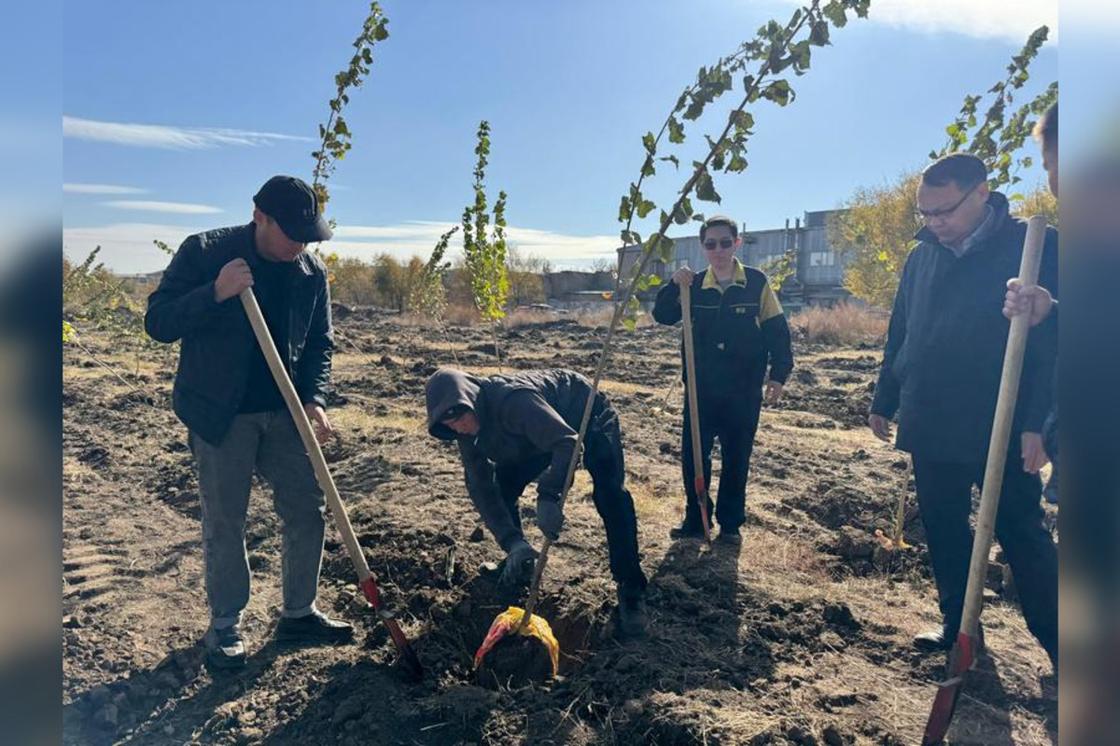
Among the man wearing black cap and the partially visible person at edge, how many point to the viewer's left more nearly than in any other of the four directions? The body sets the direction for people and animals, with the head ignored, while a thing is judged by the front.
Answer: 1

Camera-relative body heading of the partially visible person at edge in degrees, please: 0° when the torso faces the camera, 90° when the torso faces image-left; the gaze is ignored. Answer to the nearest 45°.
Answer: approximately 90°

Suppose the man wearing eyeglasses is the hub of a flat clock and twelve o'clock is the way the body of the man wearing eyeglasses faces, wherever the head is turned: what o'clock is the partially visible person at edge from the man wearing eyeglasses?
The partially visible person at edge is roughly at 10 o'clock from the man wearing eyeglasses.

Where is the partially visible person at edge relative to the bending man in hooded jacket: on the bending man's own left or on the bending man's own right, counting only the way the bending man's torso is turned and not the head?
on the bending man's own left

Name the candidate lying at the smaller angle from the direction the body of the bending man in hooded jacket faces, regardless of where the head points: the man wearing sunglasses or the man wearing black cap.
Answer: the man wearing black cap

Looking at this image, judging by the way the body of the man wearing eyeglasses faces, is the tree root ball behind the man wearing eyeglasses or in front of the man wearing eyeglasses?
in front

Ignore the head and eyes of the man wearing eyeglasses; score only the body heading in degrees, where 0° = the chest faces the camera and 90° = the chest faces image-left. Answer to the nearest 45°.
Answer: approximately 45°
